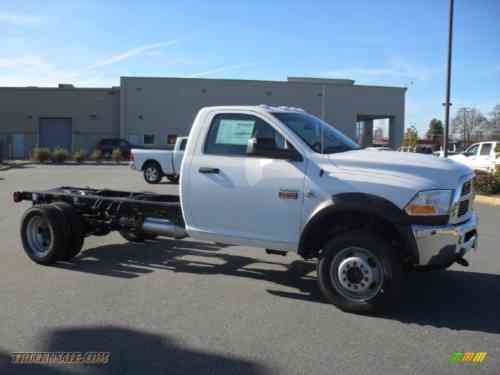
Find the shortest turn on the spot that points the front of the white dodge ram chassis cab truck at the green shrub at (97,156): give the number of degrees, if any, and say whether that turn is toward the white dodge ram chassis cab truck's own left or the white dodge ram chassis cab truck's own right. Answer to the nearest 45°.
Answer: approximately 135° to the white dodge ram chassis cab truck's own left

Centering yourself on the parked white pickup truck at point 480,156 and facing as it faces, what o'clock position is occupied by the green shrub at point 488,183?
The green shrub is roughly at 9 o'clock from the parked white pickup truck.

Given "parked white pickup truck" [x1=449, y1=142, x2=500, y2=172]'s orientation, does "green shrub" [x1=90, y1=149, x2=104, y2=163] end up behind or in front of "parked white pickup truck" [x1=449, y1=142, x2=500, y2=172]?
in front

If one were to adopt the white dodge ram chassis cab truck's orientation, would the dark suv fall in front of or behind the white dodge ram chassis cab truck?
behind

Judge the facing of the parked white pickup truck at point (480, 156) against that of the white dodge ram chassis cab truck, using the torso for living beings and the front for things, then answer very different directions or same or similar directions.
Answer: very different directions

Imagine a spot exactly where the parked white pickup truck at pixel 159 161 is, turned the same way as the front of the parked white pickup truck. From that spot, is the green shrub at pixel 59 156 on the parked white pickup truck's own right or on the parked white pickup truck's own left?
on the parked white pickup truck's own left

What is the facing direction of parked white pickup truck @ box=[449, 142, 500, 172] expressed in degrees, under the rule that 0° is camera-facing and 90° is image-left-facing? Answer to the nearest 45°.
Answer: approximately 90°

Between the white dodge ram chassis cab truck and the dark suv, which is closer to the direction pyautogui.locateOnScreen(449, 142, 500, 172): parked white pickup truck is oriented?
the dark suv

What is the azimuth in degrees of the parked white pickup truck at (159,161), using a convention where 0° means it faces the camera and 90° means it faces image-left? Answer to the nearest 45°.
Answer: approximately 270°

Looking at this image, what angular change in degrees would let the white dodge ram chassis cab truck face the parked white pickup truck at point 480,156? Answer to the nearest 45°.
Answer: approximately 90° to its left
